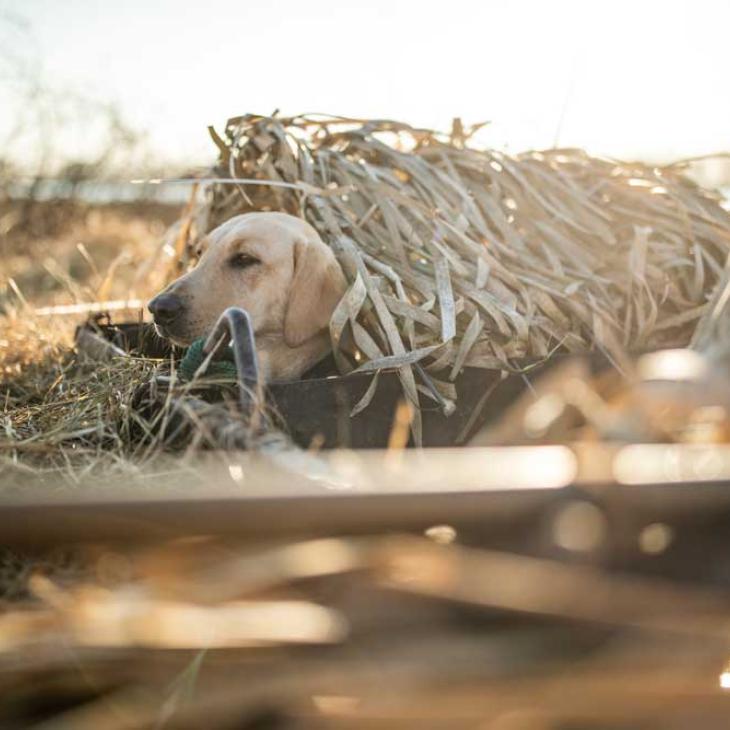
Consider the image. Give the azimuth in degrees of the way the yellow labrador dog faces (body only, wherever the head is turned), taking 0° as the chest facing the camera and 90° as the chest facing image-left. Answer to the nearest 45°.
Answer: approximately 90°
